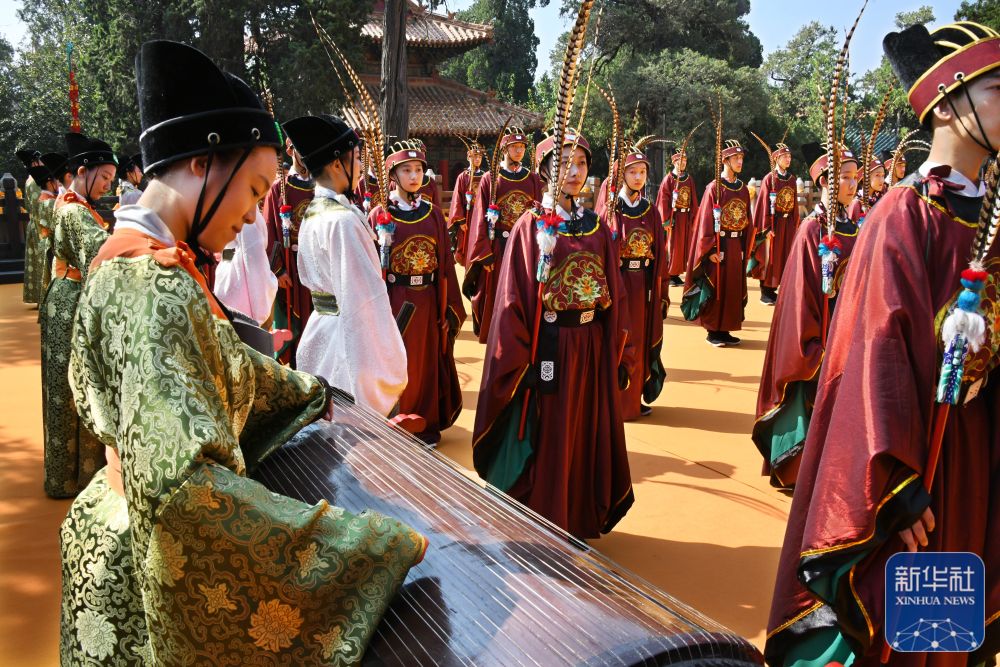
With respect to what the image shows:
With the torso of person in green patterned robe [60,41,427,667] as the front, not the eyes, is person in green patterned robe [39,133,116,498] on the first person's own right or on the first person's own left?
on the first person's own left

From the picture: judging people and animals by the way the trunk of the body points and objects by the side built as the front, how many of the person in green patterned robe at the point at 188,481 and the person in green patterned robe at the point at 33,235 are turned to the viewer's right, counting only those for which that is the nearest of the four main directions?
2

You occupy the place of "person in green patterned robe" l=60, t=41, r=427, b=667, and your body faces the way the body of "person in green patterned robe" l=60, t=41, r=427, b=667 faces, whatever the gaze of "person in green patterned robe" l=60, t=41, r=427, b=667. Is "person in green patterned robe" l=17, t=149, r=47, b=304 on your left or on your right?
on your left

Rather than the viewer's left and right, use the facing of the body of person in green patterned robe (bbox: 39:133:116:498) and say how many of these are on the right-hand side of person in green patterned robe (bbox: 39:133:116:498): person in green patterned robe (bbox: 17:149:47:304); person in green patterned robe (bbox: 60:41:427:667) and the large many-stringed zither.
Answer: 2

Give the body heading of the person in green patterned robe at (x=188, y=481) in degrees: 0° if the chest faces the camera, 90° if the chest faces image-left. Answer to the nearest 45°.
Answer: approximately 270°

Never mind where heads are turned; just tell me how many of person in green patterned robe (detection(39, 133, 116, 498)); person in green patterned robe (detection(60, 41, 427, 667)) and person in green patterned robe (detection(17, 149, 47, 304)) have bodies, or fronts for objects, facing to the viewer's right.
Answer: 3

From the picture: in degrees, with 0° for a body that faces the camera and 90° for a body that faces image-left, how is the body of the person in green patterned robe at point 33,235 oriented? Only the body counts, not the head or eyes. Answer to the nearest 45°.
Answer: approximately 270°

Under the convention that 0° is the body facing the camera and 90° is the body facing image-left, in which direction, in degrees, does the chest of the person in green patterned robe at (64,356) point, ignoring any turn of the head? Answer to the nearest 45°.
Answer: approximately 270°

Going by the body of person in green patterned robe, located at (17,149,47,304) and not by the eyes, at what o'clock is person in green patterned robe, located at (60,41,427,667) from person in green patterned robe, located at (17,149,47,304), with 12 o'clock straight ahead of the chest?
person in green patterned robe, located at (60,41,427,667) is roughly at 3 o'clock from person in green patterned robe, located at (17,149,47,304).

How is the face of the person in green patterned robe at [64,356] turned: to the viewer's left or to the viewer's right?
to the viewer's right

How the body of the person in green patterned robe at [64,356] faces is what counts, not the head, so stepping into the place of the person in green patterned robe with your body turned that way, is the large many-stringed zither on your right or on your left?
on your right

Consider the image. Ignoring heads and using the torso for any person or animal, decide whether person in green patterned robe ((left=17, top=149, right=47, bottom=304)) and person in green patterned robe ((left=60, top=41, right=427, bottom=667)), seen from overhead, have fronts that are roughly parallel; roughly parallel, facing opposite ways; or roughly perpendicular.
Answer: roughly parallel
